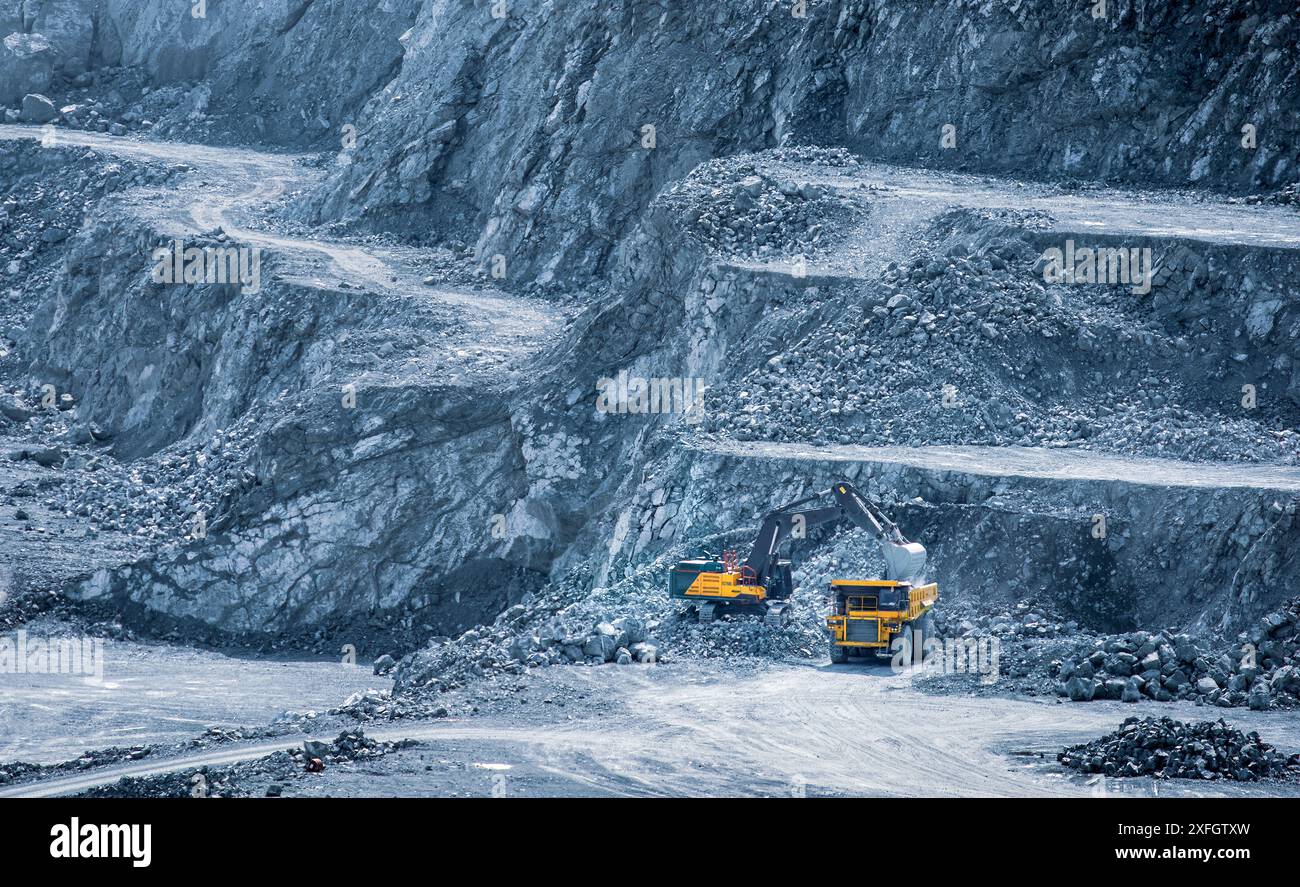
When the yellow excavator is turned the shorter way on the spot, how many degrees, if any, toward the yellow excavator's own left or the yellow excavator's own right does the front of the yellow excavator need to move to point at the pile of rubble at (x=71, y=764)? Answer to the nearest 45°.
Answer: approximately 180°

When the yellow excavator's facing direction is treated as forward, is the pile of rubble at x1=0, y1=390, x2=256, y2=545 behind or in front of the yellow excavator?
behind

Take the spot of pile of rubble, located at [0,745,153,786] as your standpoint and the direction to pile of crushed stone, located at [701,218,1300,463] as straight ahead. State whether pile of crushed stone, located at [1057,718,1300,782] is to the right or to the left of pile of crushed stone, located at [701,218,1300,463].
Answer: right

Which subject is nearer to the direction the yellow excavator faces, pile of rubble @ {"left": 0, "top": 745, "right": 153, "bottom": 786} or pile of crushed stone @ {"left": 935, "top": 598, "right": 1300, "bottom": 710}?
the pile of crushed stone

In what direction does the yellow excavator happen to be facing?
to the viewer's right

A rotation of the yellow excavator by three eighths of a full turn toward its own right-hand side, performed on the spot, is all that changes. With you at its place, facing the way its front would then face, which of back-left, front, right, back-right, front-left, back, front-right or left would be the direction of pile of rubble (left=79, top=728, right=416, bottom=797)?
front

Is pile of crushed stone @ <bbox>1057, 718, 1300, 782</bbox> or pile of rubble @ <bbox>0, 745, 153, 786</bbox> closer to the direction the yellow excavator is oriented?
the pile of crushed stone

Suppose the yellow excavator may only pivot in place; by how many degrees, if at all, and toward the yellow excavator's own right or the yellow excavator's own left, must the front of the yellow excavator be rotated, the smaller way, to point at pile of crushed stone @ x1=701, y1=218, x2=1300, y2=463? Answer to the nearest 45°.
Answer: approximately 45° to the yellow excavator's own left
